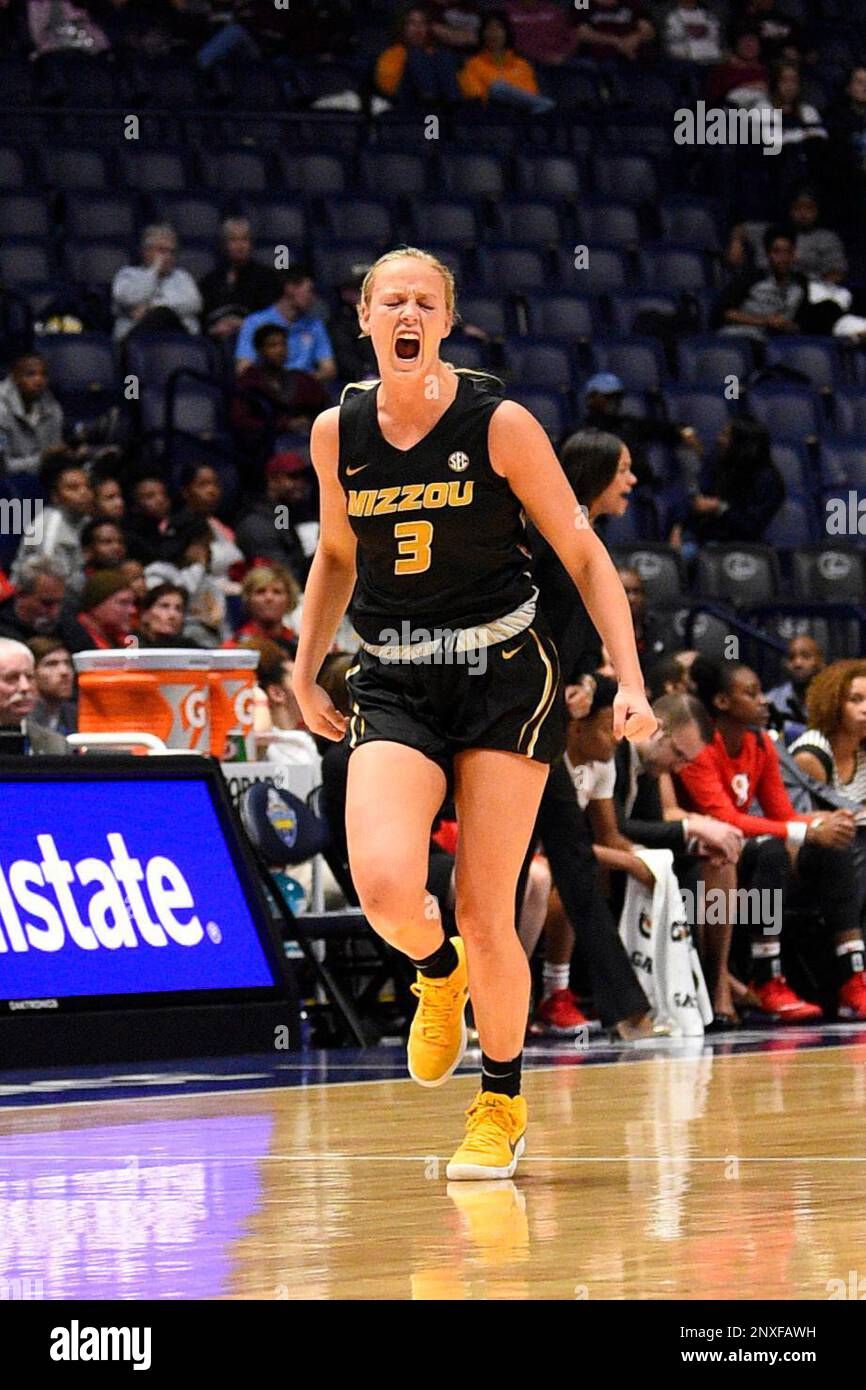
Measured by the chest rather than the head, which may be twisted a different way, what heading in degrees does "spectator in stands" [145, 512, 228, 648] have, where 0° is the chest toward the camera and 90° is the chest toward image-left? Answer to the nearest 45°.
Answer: approximately 315°

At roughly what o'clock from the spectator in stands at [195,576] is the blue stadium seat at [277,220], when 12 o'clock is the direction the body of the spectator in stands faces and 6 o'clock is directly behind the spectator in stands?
The blue stadium seat is roughly at 8 o'clock from the spectator in stands.

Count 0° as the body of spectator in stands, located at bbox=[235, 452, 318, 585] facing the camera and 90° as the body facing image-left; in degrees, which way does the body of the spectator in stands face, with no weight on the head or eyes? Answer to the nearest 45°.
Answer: approximately 0°

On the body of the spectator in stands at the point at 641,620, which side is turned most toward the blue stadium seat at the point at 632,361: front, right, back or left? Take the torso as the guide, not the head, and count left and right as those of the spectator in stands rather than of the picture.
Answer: back

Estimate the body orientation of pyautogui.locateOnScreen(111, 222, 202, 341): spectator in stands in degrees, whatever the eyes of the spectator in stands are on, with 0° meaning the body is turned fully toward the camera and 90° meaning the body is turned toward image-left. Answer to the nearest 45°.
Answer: approximately 0°

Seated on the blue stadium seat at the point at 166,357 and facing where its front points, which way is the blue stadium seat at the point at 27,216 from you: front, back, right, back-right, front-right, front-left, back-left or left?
back-right
